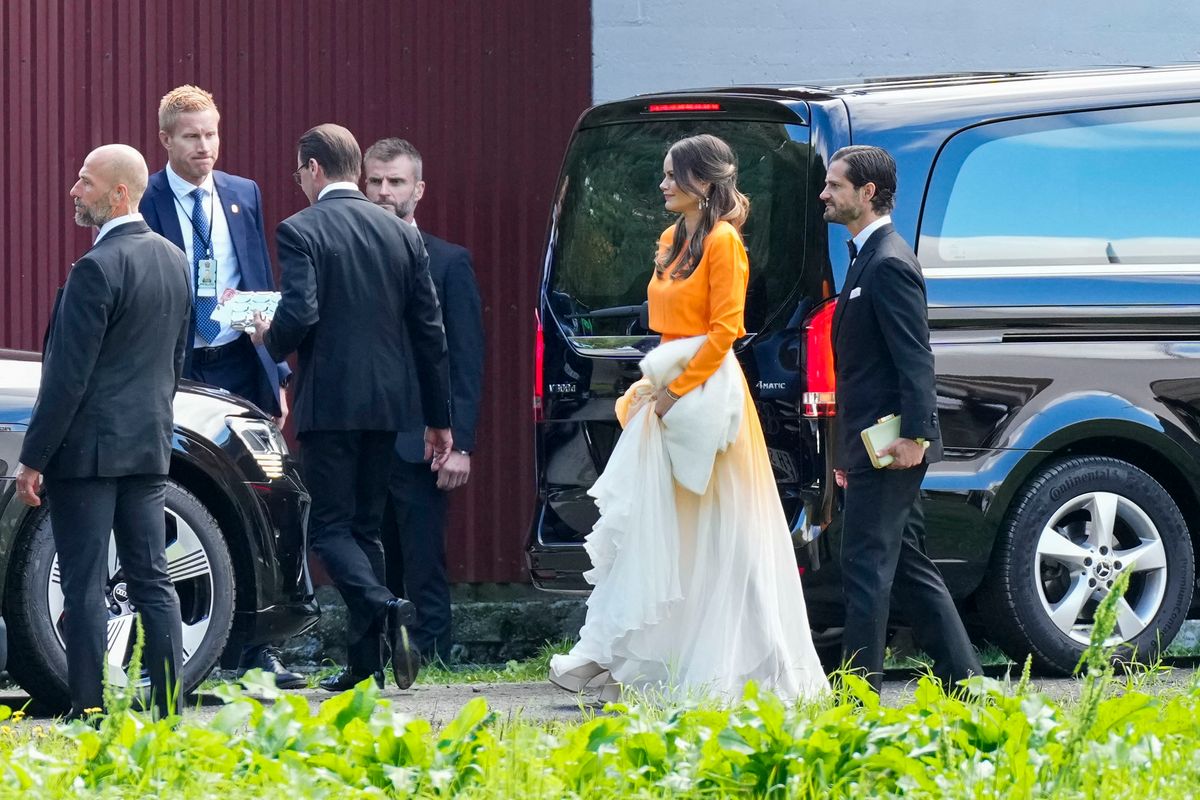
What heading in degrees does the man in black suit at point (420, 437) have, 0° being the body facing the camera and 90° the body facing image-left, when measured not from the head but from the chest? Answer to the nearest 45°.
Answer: approximately 45°

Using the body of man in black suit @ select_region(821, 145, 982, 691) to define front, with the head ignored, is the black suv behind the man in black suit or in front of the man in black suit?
in front

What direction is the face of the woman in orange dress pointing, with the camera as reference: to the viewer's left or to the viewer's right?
to the viewer's left

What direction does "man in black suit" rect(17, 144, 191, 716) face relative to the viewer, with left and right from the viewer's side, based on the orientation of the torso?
facing away from the viewer and to the left of the viewer

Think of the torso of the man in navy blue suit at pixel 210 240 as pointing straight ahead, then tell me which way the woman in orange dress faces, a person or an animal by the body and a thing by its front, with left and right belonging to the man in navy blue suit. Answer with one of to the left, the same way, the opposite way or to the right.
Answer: to the right

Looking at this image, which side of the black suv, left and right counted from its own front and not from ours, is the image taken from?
right

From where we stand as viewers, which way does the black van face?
facing away from the viewer and to the right of the viewer

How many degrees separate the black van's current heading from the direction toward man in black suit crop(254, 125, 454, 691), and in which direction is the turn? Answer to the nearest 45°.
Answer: approximately 135° to its left

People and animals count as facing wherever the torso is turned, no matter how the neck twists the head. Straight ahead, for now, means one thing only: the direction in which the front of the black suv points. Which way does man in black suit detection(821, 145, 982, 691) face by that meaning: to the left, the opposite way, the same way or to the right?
the opposite way

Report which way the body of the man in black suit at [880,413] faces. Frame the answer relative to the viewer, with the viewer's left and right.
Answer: facing to the left of the viewer

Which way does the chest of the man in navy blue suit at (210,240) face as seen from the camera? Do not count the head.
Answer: toward the camera

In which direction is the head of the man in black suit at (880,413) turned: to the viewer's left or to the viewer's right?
to the viewer's left

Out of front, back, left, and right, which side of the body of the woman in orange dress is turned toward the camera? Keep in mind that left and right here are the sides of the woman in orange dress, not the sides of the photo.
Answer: left

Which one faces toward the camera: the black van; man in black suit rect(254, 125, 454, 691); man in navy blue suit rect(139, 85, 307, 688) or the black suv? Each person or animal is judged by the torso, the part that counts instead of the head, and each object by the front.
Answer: man in navy blue suit rect(139, 85, 307, 688)
